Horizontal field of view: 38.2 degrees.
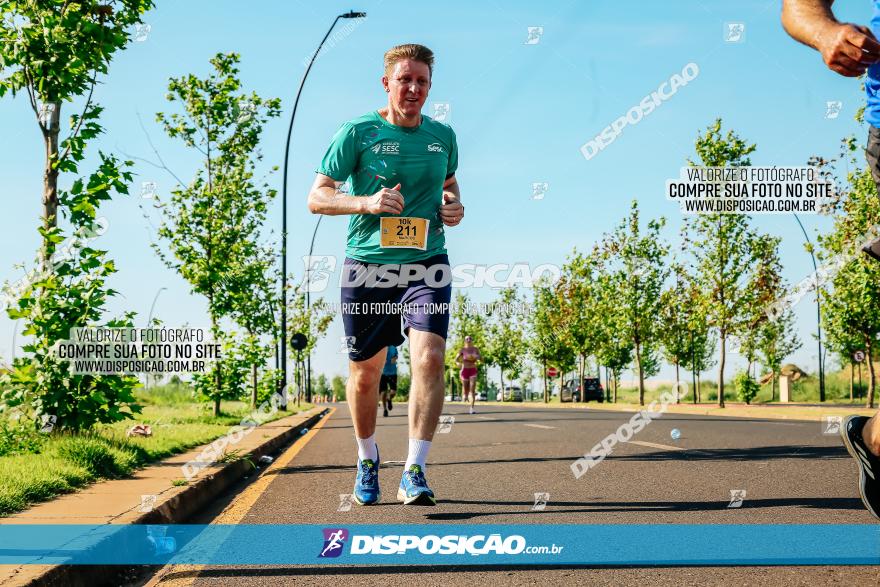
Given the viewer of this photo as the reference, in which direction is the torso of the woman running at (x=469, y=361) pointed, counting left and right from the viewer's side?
facing the viewer

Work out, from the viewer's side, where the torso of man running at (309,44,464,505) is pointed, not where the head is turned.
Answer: toward the camera

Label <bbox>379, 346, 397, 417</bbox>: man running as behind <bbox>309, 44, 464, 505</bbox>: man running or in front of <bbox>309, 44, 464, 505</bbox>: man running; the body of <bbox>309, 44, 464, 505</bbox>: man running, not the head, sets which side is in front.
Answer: behind

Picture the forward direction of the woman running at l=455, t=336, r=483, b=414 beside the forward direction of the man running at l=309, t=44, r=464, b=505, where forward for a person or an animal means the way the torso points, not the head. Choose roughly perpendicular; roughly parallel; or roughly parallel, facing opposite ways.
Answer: roughly parallel

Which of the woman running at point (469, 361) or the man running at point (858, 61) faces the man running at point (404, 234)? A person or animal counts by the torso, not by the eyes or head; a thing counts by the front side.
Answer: the woman running at point (469, 361)

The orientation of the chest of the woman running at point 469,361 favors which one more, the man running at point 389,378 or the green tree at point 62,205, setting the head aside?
the green tree

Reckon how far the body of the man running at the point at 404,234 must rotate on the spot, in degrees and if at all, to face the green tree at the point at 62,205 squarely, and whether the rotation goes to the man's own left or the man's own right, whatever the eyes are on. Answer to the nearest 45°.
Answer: approximately 135° to the man's own right

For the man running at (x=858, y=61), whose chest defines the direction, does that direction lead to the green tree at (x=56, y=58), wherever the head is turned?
no

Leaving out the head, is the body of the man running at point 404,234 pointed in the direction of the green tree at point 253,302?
no

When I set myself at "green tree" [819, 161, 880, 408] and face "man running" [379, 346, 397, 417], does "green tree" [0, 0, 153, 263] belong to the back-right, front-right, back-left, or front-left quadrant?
front-left

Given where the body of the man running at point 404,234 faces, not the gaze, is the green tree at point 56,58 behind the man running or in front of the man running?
behind

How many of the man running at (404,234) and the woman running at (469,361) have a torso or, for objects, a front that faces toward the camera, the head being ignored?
2

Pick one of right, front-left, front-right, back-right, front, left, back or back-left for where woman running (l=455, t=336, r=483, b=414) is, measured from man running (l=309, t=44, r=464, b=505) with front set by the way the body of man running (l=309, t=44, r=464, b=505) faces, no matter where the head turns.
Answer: back

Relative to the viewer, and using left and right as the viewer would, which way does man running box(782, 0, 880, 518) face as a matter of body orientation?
facing the viewer and to the right of the viewer

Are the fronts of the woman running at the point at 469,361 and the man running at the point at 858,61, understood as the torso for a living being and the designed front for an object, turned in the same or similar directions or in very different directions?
same or similar directions

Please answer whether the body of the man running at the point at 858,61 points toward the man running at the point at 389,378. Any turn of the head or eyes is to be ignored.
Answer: no
